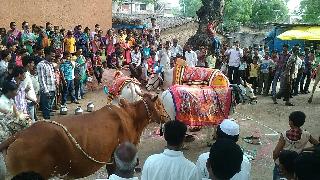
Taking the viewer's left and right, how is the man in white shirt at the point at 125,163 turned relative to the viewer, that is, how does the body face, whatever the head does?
facing away from the viewer

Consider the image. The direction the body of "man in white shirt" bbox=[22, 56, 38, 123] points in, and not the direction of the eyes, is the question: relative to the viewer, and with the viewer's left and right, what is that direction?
facing to the right of the viewer

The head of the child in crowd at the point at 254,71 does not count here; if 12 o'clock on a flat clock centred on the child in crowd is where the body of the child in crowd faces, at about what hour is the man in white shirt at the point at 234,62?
The man in white shirt is roughly at 4 o'clock from the child in crowd.

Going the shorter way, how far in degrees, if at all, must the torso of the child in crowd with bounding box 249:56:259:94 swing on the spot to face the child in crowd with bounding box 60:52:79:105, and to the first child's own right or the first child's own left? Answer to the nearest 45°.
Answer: approximately 45° to the first child's own right

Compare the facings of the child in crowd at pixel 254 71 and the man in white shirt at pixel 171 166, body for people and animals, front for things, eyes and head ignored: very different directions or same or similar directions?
very different directions

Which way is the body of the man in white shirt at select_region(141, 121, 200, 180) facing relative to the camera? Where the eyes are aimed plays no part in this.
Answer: away from the camera

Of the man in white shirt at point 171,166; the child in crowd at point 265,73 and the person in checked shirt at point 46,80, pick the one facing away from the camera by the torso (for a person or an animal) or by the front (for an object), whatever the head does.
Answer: the man in white shirt

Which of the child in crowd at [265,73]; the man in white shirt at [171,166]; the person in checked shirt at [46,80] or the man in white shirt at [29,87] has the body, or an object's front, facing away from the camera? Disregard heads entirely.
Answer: the man in white shirt at [171,166]

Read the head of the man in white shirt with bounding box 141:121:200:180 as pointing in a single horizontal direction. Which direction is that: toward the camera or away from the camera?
away from the camera

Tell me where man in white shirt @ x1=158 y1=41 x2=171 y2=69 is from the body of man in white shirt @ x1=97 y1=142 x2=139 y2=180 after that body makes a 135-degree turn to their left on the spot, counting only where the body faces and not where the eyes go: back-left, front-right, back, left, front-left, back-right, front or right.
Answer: back-right

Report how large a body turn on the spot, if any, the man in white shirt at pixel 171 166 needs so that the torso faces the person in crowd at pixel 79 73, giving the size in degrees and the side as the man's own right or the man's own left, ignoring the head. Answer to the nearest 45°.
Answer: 0° — they already face them

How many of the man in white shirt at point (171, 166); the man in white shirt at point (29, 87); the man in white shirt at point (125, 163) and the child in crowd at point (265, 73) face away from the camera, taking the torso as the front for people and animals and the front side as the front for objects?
2

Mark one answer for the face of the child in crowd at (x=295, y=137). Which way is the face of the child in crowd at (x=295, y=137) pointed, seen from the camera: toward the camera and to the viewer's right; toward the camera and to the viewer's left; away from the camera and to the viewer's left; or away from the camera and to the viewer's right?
away from the camera and to the viewer's left

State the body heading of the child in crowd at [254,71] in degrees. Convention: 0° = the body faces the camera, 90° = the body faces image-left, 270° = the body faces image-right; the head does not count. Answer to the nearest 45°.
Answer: approximately 0°
